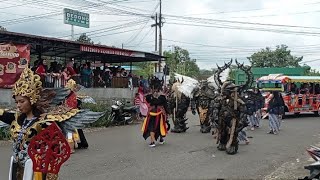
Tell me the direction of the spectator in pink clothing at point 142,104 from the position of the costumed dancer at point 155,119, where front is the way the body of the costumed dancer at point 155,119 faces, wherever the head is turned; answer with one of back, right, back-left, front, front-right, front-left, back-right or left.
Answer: back

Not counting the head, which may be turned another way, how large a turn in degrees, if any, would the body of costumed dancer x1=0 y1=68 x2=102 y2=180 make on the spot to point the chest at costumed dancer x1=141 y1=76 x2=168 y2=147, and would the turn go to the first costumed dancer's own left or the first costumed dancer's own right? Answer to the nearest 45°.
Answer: approximately 180°

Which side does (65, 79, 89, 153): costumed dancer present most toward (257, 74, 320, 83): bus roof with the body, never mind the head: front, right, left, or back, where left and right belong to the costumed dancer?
back

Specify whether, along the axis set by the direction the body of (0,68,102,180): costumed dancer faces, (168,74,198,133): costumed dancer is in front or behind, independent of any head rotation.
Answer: behind

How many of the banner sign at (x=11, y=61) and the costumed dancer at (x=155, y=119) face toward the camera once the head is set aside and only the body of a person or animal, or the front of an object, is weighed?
2

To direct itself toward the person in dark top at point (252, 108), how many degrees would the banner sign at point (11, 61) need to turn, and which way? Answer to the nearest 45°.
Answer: approximately 90° to its left

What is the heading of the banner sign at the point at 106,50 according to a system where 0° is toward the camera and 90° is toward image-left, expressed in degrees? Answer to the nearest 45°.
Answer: approximately 315°

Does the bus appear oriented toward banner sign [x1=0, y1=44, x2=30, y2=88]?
yes
